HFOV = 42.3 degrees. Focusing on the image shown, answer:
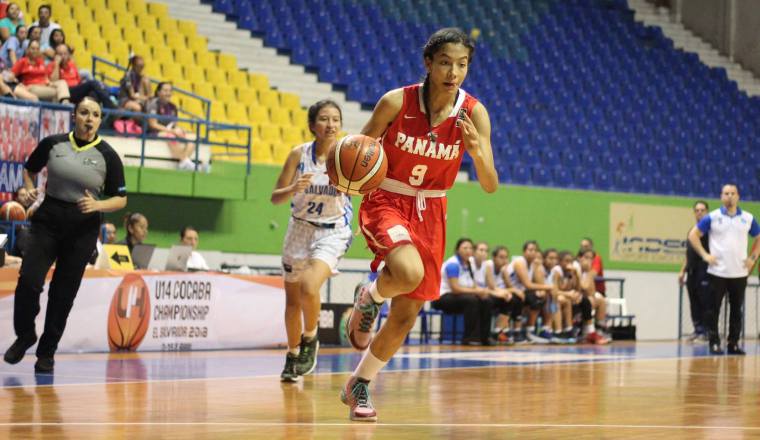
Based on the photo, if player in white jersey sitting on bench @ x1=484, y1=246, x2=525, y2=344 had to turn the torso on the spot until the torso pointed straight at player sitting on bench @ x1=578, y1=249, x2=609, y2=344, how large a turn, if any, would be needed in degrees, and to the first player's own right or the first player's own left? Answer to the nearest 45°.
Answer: approximately 90° to the first player's own left

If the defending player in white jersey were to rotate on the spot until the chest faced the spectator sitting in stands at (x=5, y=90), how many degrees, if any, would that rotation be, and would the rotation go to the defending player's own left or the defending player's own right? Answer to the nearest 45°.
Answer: approximately 135° to the defending player's own right

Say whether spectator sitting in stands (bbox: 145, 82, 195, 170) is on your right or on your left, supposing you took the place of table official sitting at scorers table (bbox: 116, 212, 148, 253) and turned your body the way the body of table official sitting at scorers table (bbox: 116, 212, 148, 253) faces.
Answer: on your left

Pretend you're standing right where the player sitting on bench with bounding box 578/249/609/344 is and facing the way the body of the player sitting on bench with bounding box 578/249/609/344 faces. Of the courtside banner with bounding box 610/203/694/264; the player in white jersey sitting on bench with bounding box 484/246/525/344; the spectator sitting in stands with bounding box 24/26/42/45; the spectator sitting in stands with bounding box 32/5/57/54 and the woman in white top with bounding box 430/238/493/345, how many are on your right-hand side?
4

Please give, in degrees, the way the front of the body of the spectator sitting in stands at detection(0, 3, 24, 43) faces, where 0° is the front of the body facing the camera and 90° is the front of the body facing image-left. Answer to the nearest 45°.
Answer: approximately 315°

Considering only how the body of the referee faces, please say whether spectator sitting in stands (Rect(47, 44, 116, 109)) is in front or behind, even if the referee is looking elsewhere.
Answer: behind

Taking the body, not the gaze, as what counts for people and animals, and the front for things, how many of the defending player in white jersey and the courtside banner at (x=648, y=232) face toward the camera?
2

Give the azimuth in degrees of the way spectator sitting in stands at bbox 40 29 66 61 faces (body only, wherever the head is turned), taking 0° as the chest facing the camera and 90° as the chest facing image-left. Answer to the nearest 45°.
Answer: approximately 315°

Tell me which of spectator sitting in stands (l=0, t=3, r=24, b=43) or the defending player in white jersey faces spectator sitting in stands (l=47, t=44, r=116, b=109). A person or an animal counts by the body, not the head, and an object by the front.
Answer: spectator sitting in stands (l=0, t=3, r=24, b=43)

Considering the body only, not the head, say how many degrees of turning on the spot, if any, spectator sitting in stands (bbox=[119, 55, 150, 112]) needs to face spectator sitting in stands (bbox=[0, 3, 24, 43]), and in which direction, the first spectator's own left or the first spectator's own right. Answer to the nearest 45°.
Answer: approximately 135° to the first spectator's own right

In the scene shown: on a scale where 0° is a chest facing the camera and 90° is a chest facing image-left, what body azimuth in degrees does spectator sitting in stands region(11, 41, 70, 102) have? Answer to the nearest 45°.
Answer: approximately 315°

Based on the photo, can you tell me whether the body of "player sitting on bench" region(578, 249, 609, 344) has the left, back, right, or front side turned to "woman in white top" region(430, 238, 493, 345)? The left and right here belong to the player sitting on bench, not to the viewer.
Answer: right
